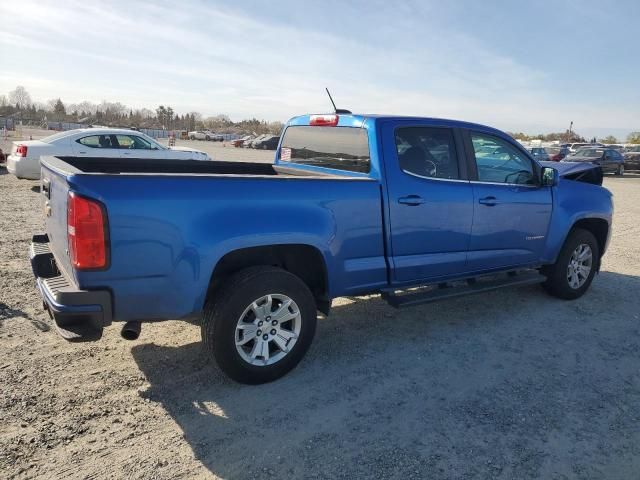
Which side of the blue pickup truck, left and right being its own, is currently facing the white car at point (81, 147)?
left

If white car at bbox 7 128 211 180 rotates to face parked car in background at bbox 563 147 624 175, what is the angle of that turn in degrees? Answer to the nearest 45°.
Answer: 0° — it already faces it

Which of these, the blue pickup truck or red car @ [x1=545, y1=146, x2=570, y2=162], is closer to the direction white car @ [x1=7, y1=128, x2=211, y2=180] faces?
the red car

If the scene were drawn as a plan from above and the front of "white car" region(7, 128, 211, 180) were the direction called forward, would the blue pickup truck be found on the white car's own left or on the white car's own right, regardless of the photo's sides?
on the white car's own right

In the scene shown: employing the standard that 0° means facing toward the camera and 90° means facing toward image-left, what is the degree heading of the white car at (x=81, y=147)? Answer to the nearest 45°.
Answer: approximately 270°

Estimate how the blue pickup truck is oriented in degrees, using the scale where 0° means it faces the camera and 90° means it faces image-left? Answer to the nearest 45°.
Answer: approximately 225°

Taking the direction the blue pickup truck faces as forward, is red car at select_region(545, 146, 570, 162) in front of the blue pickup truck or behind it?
in front

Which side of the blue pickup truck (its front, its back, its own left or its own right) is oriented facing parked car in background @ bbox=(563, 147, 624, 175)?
front

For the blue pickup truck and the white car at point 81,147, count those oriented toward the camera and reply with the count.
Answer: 0
